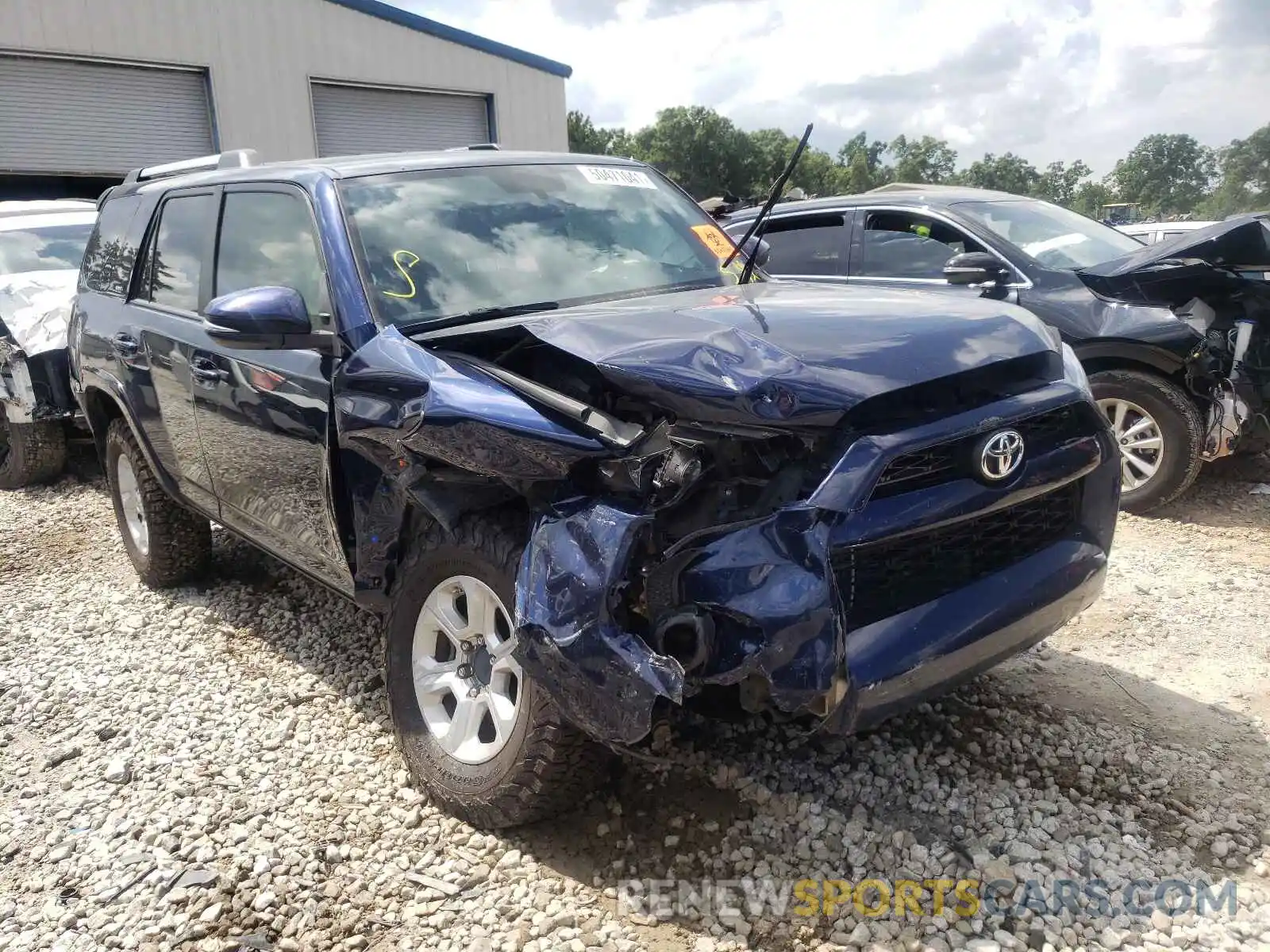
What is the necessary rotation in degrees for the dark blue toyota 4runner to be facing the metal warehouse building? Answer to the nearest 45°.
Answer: approximately 135° to its left

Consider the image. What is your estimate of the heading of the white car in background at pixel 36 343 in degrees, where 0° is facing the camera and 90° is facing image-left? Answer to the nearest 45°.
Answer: approximately 315°

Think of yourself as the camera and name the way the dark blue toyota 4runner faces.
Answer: facing the viewer and to the right of the viewer

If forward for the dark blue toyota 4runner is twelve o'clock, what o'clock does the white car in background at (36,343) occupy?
The white car in background is roughly at 6 o'clock from the dark blue toyota 4runner.

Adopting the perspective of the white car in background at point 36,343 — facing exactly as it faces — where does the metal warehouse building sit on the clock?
The metal warehouse building is roughly at 8 o'clock from the white car in background.

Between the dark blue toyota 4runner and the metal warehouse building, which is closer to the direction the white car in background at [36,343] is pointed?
the dark blue toyota 4runner

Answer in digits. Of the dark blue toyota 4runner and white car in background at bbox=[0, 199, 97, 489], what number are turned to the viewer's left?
0
